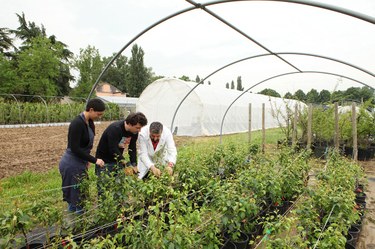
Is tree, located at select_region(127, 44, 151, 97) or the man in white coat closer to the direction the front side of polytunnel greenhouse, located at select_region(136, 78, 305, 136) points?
the man in white coat

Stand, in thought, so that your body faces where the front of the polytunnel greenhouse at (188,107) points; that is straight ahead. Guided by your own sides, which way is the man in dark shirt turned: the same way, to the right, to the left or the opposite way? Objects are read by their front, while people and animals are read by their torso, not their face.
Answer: to the left

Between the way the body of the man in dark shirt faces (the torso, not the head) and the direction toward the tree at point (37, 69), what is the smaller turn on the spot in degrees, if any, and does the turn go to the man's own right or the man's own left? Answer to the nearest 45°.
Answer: approximately 135° to the man's own left

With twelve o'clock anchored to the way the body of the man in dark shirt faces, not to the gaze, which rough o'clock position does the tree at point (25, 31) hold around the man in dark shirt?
The tree is roughly at 7 o'clock from the man in dark shirt.

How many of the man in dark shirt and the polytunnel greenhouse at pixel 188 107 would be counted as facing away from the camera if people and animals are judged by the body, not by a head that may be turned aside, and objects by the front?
0

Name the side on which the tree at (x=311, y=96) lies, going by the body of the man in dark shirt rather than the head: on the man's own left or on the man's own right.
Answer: on the man's own left

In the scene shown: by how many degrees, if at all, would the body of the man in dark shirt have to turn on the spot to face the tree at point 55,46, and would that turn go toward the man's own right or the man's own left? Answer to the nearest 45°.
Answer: approximately 135° to the man's own left

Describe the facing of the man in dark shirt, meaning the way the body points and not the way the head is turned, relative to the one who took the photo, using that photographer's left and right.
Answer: facing the viewer and to the right of the viewer

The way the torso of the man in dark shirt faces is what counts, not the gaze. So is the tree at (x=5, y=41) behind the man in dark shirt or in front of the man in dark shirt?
behind

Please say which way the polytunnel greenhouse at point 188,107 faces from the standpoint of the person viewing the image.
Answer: facing the viewer and to the left of the viewer

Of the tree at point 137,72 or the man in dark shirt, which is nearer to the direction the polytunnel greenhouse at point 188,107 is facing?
the man in dark shirt
